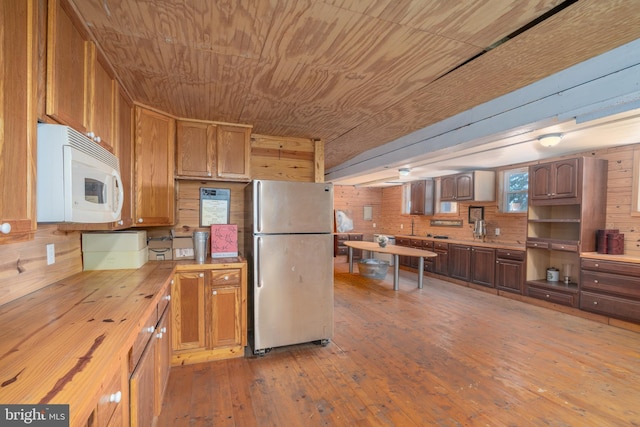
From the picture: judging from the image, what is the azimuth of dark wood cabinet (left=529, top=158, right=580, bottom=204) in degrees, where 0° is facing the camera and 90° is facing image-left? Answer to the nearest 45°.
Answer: approximately 45°

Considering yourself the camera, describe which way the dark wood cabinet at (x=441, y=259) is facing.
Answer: facing the viewer and to the left of the viewer

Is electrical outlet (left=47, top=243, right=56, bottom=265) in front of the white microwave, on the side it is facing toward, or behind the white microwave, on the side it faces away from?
behind

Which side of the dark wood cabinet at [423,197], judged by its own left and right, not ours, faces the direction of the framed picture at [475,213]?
left

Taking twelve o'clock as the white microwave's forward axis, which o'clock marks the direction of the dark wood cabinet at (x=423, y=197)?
The dark wood cabinet is roughly at 10 o'clock from the white microwave.

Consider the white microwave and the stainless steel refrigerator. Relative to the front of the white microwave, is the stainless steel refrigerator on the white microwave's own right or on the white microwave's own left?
on the white microwave's own left

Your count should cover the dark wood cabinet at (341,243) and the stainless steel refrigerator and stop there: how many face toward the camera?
2

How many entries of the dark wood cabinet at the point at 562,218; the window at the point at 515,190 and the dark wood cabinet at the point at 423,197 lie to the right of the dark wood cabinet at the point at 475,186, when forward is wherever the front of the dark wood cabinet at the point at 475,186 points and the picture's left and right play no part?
1

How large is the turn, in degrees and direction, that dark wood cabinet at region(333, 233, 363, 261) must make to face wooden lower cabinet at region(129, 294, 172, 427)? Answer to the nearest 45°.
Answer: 0° — it already faces it

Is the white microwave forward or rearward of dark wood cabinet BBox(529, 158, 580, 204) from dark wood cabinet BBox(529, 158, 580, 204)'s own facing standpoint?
forward

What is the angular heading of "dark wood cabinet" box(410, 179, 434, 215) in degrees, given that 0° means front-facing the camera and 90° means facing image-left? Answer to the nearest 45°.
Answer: approximately 45°

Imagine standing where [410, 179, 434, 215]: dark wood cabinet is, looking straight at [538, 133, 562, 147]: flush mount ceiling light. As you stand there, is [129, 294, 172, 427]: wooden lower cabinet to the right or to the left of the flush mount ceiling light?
right

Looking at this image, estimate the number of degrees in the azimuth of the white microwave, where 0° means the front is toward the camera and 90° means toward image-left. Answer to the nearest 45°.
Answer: approximately 315°

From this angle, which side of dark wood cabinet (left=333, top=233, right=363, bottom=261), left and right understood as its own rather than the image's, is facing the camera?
front
